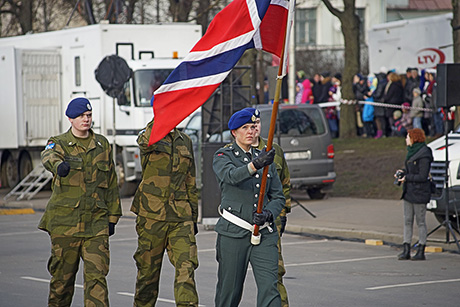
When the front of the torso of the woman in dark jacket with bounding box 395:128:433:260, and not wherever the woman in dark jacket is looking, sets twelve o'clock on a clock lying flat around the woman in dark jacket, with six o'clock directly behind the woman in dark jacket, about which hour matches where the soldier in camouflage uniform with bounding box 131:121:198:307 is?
The soldier in camouflage uniform is roughly at 10 o'clock from the woman in dark jacket.

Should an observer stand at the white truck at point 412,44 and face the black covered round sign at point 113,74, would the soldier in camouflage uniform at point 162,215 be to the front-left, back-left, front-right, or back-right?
front-left

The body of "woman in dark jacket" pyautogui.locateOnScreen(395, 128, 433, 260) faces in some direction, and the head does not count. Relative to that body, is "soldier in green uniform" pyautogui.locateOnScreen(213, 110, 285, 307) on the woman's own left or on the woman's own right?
on the woman's own left

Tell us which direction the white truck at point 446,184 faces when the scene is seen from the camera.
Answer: facing the viewer and to the left of the viewer

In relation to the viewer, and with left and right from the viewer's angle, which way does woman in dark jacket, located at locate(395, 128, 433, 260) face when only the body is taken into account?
facing to the left of the viewer

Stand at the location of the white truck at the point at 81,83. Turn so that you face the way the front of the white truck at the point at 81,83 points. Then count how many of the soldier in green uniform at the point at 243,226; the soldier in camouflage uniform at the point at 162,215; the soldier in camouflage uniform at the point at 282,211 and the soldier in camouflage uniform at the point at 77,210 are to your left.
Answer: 0

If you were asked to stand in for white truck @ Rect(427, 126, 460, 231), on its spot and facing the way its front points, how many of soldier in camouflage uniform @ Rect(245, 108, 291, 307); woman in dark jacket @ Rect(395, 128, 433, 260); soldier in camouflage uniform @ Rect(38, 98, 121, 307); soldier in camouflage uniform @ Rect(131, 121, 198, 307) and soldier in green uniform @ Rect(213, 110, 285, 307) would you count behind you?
0

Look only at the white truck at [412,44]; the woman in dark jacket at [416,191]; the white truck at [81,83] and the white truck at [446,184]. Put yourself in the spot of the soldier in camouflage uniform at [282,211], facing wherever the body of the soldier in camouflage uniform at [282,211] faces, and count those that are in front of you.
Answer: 0

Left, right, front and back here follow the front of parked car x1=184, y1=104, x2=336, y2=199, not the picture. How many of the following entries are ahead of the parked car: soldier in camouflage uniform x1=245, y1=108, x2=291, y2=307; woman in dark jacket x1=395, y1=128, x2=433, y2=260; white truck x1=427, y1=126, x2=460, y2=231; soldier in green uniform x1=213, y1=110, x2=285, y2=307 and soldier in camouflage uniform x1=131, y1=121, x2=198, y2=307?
0

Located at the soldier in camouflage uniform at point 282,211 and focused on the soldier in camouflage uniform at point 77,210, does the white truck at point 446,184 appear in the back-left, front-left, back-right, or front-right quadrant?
back-right

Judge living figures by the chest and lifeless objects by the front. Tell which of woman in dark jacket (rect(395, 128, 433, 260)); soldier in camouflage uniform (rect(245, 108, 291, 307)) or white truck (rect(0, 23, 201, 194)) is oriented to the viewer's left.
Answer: the woman in dark jacket

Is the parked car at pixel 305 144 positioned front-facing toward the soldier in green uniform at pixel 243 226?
no

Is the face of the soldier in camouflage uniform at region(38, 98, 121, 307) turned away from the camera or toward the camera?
toward the camera

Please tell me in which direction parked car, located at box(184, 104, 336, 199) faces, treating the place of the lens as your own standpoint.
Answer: facing away from the viewer and to the left of the viewer

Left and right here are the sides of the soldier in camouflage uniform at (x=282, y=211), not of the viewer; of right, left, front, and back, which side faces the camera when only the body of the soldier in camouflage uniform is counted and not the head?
front

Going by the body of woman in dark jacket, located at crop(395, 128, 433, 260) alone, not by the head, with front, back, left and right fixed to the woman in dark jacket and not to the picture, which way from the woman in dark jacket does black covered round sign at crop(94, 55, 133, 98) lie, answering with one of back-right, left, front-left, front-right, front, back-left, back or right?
front-right

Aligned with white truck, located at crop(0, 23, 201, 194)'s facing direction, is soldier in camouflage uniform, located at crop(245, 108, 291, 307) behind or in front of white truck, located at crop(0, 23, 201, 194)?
in front
